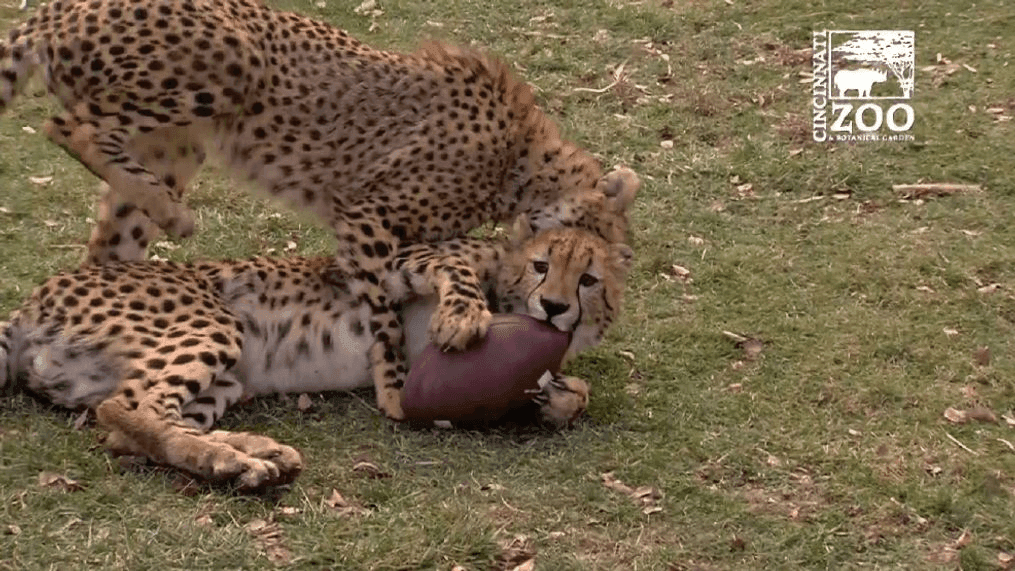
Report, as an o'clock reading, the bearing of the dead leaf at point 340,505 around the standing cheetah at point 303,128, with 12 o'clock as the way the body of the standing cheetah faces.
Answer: The dead leaf is roughly at 3 o'clock from the standing cheetah.

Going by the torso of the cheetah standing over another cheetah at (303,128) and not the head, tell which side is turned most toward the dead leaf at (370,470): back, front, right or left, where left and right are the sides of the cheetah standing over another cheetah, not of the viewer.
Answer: right

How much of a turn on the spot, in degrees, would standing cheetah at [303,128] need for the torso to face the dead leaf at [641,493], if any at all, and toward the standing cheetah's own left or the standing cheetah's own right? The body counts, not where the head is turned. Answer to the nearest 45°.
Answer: approximately 45° to the standing cheetah's own right

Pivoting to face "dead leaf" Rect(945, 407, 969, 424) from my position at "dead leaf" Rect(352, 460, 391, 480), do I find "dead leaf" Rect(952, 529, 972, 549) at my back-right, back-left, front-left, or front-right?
front-right

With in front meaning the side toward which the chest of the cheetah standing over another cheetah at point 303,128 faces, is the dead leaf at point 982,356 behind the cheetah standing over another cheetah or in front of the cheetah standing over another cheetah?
in front

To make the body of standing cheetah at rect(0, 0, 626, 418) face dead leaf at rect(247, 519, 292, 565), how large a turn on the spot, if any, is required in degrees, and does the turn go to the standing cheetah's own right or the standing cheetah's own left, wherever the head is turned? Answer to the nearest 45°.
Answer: approximately 90° to the standing cheetah's own right

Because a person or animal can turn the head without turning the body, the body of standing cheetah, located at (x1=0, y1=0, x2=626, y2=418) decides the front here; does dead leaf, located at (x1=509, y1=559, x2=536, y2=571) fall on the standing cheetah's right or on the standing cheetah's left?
on the standing cheetah's right

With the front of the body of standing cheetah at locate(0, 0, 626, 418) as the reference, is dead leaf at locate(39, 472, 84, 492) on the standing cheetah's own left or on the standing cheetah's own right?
on the standing cheetah's own right

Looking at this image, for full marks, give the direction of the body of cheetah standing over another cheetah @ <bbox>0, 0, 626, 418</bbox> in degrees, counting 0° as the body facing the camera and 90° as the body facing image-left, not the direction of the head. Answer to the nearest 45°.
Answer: approximately 270°

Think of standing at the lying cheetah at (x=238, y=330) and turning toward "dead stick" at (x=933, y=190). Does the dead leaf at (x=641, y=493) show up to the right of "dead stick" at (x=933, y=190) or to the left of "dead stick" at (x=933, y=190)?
right

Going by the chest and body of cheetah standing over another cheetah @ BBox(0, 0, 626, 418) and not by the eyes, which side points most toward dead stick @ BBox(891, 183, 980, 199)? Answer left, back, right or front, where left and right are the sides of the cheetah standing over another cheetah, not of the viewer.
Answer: front

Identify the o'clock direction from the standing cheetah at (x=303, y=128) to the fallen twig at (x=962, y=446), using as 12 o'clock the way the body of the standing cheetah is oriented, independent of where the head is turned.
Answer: The fallen twig is roughly at 1 o'clock from the standing cheetah.

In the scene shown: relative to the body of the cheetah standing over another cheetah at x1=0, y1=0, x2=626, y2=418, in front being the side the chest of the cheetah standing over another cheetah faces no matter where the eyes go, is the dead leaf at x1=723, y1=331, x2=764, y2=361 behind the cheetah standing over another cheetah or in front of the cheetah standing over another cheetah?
in front

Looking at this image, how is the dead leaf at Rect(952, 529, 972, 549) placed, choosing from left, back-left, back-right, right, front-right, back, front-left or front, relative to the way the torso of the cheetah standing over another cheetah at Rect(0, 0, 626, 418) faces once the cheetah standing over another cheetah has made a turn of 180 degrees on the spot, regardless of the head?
back-left
